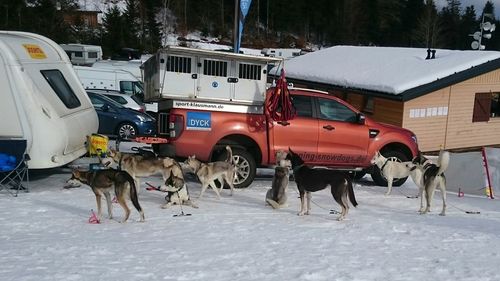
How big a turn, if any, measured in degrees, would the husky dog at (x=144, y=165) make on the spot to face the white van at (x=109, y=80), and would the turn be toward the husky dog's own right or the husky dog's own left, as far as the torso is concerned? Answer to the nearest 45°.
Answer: approximately 90° to the husky dog's own right

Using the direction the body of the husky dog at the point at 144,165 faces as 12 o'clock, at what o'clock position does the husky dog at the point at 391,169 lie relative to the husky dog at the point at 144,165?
the husky dog at the point at 391,169 is roughly at 6 o'clock from the husky dog at the point at 144,165.

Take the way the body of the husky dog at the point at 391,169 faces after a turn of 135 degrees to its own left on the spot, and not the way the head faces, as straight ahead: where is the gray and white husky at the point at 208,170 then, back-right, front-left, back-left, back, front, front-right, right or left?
right

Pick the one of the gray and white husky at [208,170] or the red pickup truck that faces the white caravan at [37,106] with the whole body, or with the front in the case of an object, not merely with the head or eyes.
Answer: the gray and white husky

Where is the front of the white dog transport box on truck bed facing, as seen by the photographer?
facing the viewer

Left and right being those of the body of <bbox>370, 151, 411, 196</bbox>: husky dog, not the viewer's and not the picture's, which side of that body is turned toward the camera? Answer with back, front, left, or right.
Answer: left

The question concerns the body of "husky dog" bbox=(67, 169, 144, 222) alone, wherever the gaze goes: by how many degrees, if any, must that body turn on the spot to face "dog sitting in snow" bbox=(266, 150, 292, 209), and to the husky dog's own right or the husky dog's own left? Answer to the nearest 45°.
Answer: approximately 180°

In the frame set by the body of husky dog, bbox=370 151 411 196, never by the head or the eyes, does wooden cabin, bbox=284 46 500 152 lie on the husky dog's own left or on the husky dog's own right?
on the husky dog's own right

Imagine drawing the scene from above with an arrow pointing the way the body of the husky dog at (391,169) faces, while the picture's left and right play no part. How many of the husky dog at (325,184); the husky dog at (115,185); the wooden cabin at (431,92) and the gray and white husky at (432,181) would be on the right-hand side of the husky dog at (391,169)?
1

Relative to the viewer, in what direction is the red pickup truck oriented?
to the viewer's right

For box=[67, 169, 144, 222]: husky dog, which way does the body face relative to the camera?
to the viewer's left

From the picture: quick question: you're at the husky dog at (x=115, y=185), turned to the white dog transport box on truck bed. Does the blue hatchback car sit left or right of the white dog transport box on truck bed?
left

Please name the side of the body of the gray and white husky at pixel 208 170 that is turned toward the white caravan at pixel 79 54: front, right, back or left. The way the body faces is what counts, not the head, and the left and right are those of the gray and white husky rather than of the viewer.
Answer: right

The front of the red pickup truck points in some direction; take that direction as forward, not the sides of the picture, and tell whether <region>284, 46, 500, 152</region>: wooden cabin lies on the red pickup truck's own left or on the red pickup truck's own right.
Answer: on the red pickup truck's own left
